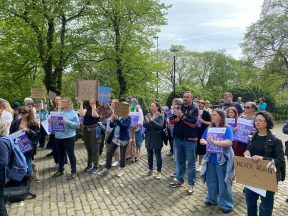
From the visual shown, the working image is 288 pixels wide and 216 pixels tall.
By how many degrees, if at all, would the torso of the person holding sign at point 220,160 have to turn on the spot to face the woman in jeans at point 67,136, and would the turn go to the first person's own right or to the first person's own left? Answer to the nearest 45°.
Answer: approximately 45° to the first person's own right

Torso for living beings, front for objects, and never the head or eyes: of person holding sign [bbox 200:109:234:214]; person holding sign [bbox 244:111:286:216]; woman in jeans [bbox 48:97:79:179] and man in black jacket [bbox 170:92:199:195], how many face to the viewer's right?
0

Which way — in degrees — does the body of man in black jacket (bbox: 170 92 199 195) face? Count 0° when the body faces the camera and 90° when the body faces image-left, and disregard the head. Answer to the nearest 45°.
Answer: approximately 45°

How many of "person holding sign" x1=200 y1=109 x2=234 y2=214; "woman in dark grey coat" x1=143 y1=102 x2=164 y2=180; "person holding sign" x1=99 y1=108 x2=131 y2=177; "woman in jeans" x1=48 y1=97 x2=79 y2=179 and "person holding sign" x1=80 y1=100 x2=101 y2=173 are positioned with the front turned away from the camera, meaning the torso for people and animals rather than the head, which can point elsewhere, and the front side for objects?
0

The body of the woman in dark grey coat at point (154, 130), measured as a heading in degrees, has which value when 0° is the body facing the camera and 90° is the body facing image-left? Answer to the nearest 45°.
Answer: approximately 45°

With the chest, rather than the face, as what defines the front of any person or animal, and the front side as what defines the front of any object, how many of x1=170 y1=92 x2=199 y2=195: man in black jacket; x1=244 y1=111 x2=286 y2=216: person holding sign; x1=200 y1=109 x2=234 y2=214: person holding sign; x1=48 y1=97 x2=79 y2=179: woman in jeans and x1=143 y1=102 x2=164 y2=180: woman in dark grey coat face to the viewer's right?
0

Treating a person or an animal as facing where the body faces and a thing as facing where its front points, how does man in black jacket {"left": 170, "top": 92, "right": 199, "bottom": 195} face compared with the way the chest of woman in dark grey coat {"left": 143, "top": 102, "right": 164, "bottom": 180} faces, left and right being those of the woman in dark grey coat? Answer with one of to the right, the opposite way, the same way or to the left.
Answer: the same way

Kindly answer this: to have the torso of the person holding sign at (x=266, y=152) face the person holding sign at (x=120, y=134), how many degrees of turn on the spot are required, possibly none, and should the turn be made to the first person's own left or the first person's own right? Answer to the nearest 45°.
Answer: approximately 90° to the first person's own right

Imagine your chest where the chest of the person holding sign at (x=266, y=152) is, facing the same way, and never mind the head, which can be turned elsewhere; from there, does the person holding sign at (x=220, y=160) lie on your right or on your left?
on your right

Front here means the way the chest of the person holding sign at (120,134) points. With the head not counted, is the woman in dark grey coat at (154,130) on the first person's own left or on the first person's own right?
on the first person's own left

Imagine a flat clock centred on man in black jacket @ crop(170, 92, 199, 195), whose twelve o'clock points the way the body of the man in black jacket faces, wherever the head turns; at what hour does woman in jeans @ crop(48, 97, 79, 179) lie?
The woman in jeans is roughly at 2 o'clock from the man in black jacket.

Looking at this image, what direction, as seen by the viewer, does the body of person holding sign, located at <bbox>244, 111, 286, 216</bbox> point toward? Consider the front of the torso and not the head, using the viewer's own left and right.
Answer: facing the viewer and to the left of the viewer

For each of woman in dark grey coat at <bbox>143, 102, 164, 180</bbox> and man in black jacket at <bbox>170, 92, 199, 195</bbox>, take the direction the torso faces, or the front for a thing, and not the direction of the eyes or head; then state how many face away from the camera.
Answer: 0

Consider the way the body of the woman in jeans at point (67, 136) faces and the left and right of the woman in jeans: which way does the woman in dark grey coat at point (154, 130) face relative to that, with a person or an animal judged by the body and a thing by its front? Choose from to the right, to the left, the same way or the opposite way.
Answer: the same way

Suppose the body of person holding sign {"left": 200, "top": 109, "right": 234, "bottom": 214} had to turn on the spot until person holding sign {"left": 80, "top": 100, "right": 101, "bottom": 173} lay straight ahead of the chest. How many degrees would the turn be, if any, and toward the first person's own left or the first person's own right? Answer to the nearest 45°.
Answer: approximately 90° to the first person's own right

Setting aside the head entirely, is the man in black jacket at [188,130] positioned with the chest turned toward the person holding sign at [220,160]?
no
